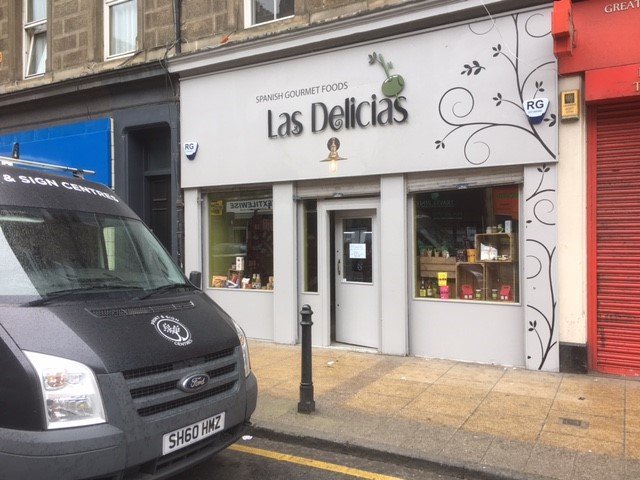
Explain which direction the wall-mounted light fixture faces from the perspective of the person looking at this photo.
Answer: facing the viewer

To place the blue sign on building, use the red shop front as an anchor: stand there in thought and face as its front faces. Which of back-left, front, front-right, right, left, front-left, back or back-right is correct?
right

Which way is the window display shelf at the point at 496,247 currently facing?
toward the camera

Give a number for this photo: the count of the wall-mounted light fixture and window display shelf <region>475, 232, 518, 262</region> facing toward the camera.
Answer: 2

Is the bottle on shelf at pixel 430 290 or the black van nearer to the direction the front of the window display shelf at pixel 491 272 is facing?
the black van

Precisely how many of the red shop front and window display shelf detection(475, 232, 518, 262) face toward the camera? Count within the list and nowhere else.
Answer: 2

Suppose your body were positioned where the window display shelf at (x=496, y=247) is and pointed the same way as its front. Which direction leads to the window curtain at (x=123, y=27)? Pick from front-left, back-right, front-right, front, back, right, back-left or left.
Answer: right

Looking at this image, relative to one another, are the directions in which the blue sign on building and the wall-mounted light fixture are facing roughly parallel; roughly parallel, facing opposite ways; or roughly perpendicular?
roughly parallel

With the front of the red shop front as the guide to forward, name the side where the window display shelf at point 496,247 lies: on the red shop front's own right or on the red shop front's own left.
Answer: on the red shop front's own right

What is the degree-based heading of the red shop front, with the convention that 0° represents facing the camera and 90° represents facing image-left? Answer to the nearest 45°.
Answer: approximately 0°

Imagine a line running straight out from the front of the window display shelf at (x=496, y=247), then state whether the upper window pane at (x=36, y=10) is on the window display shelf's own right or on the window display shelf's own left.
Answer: on the window display shelf's own right

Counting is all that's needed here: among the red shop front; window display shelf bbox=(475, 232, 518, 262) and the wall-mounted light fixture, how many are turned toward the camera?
3
